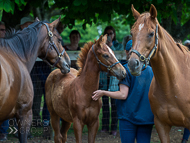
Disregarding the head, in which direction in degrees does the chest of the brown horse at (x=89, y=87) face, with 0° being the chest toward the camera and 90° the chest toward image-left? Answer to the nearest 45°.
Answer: approximately 315°

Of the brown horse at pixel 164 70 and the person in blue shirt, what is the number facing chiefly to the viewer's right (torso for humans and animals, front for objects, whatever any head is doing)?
0

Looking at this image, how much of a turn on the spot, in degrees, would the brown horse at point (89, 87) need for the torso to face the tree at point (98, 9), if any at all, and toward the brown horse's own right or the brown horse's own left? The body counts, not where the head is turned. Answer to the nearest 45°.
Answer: approximately 135° to the brown horse's own left

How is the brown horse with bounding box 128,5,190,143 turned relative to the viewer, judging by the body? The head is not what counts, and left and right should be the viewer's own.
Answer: facing the viewer and to the left of the viewer

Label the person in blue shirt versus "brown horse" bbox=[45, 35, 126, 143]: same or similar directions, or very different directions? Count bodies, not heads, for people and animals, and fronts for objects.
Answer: very different directions

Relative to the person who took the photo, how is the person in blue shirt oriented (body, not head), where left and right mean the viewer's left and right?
facing away from the viewer and to the left of the viewer

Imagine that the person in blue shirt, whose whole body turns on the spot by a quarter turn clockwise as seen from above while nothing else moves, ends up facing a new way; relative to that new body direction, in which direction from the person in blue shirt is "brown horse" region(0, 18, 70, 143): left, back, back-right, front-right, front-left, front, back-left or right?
back-left

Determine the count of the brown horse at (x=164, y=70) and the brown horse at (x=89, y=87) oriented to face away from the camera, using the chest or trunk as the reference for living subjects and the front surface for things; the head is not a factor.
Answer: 0

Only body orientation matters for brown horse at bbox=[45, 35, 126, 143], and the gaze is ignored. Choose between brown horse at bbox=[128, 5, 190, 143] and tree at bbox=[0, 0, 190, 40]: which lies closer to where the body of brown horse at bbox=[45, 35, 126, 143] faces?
the brown horse
